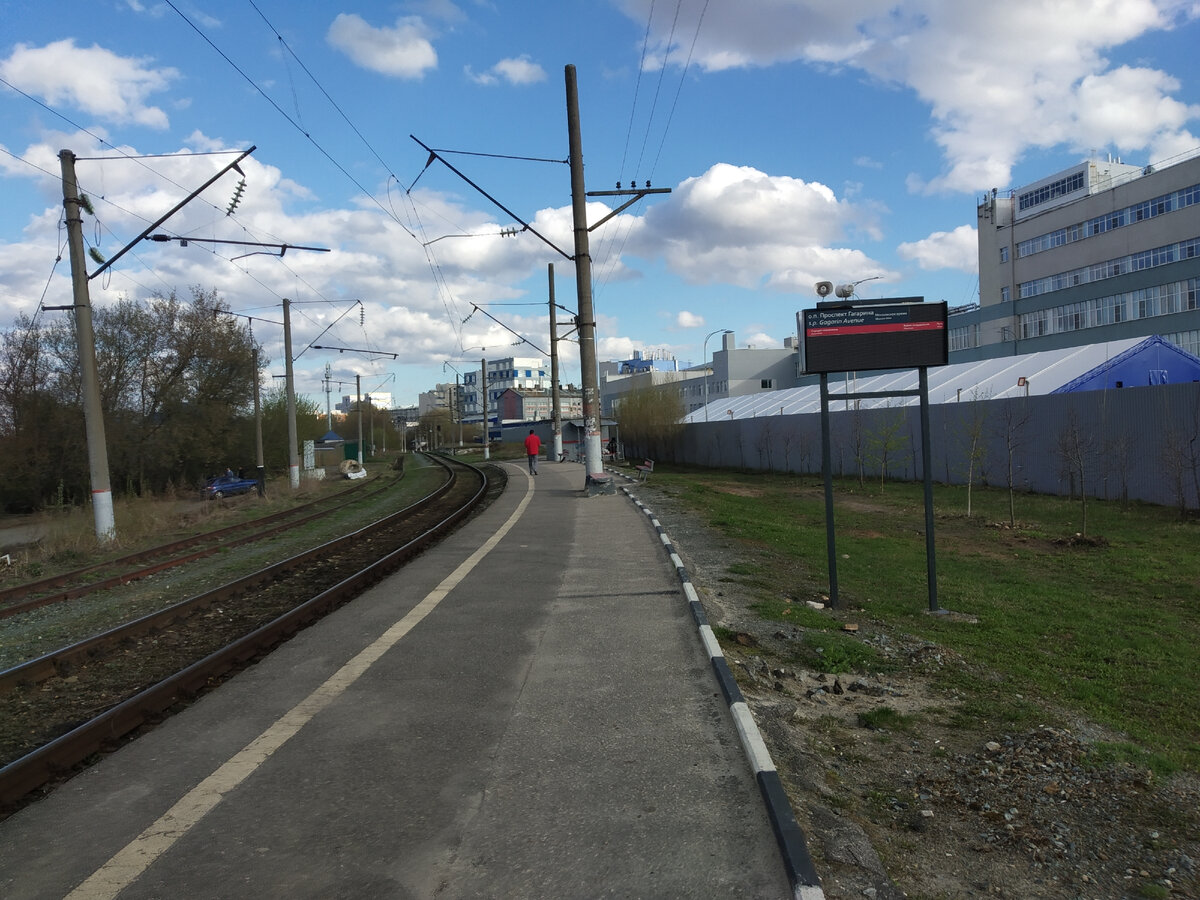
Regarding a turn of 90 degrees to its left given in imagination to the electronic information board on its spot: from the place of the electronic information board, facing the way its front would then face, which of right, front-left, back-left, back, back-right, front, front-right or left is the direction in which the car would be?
back-left

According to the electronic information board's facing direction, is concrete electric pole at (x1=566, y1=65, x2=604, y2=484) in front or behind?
behind

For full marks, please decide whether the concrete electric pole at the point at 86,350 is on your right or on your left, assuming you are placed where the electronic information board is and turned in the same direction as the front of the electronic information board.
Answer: on your right

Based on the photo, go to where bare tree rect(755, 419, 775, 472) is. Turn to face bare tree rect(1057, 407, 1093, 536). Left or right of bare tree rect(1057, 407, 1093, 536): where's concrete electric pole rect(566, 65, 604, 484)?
right

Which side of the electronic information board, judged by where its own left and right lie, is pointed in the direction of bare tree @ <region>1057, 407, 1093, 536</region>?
back

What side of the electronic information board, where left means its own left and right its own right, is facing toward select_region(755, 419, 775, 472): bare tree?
back

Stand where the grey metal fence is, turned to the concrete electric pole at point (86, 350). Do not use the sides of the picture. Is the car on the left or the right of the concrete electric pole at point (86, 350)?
right

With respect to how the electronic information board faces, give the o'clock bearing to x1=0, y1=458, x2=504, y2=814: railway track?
The railway track is roughly at 2 o'clock from the electronic information board.

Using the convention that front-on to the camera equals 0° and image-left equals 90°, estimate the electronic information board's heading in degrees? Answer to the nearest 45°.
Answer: approximately 0°

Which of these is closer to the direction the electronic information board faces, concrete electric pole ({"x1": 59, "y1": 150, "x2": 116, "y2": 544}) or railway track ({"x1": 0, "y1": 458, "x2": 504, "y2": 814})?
the railway track

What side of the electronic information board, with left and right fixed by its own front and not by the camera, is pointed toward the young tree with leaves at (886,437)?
back
